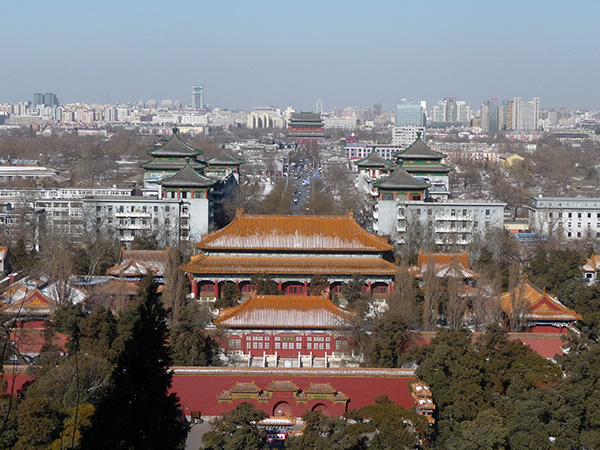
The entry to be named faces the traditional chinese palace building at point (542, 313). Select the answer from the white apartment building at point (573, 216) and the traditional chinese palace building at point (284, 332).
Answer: the white apartment building

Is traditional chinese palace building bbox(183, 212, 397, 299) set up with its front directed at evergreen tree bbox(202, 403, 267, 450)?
yes

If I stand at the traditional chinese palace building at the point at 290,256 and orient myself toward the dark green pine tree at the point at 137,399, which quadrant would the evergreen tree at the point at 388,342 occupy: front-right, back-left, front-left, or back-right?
front-left

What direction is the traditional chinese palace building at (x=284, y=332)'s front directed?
toward the camera

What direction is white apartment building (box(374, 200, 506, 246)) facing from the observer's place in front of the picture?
facing the viewer

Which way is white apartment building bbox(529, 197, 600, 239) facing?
toward the camera

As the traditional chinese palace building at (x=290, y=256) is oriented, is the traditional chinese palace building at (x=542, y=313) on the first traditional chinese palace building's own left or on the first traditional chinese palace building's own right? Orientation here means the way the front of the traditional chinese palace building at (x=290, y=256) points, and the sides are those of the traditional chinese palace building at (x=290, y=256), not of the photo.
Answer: on the first traditional chinese palace building's own left

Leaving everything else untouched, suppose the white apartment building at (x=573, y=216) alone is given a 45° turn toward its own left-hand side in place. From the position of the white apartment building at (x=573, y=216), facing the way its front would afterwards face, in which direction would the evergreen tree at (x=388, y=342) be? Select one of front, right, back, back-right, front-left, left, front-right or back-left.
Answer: front-right

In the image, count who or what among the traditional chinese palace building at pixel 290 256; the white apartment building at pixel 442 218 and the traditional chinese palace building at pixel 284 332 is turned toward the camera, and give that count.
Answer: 3

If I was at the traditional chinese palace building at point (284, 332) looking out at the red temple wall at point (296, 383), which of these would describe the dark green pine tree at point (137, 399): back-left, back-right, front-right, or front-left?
front-right

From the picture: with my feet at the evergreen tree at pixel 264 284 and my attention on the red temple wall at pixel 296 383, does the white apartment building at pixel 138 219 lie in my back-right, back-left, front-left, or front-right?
back-right

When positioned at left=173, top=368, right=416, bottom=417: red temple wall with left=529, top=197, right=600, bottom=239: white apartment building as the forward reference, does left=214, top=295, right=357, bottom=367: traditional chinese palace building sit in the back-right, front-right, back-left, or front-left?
front-left

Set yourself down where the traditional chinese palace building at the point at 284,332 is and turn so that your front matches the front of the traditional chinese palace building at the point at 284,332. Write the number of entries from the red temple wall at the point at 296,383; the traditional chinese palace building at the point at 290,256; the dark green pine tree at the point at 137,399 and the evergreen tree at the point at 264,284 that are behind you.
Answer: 2

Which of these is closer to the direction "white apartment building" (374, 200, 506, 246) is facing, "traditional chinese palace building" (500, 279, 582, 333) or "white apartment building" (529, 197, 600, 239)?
the traditional chinese palace building

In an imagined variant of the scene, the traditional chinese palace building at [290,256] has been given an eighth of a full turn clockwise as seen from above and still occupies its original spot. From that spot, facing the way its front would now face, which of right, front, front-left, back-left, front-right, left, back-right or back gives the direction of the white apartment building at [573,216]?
back

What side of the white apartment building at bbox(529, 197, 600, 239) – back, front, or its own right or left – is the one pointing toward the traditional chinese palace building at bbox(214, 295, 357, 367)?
front

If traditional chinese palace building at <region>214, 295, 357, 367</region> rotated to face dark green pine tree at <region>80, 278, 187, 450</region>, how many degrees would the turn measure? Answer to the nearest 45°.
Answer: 0° — it already faces it

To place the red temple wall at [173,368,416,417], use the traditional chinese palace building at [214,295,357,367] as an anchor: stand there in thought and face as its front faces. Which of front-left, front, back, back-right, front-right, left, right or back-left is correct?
front

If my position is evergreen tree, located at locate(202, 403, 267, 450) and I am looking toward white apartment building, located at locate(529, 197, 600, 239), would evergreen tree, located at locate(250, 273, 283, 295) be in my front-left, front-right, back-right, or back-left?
front-left
